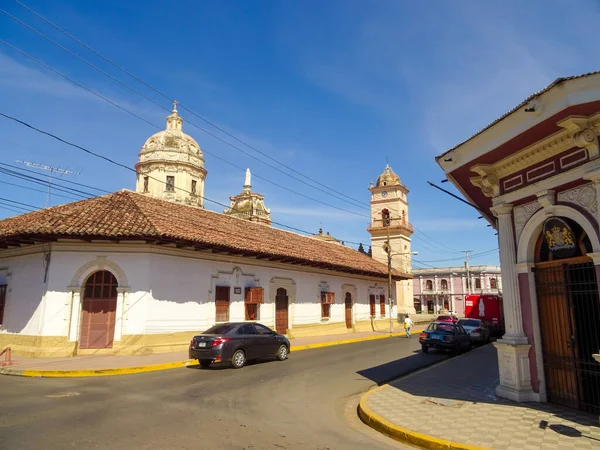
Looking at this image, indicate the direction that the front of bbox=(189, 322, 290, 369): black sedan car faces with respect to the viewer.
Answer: facing away from the viewer and to the right of the viewer

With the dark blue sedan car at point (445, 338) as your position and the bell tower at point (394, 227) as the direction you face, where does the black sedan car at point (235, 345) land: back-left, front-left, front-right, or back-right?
back-left

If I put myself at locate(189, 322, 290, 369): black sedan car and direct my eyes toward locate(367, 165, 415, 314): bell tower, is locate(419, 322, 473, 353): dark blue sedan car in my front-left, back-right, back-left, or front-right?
front-right

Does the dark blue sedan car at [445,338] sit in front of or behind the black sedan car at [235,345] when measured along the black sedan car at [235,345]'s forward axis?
in front

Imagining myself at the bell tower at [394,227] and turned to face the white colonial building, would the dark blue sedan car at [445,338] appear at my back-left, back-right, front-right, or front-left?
front-left

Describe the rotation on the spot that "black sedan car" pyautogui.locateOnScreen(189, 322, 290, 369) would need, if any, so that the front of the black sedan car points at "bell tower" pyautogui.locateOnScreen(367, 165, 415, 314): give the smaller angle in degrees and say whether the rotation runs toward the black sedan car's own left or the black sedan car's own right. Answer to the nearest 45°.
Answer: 0° — it already faces it
